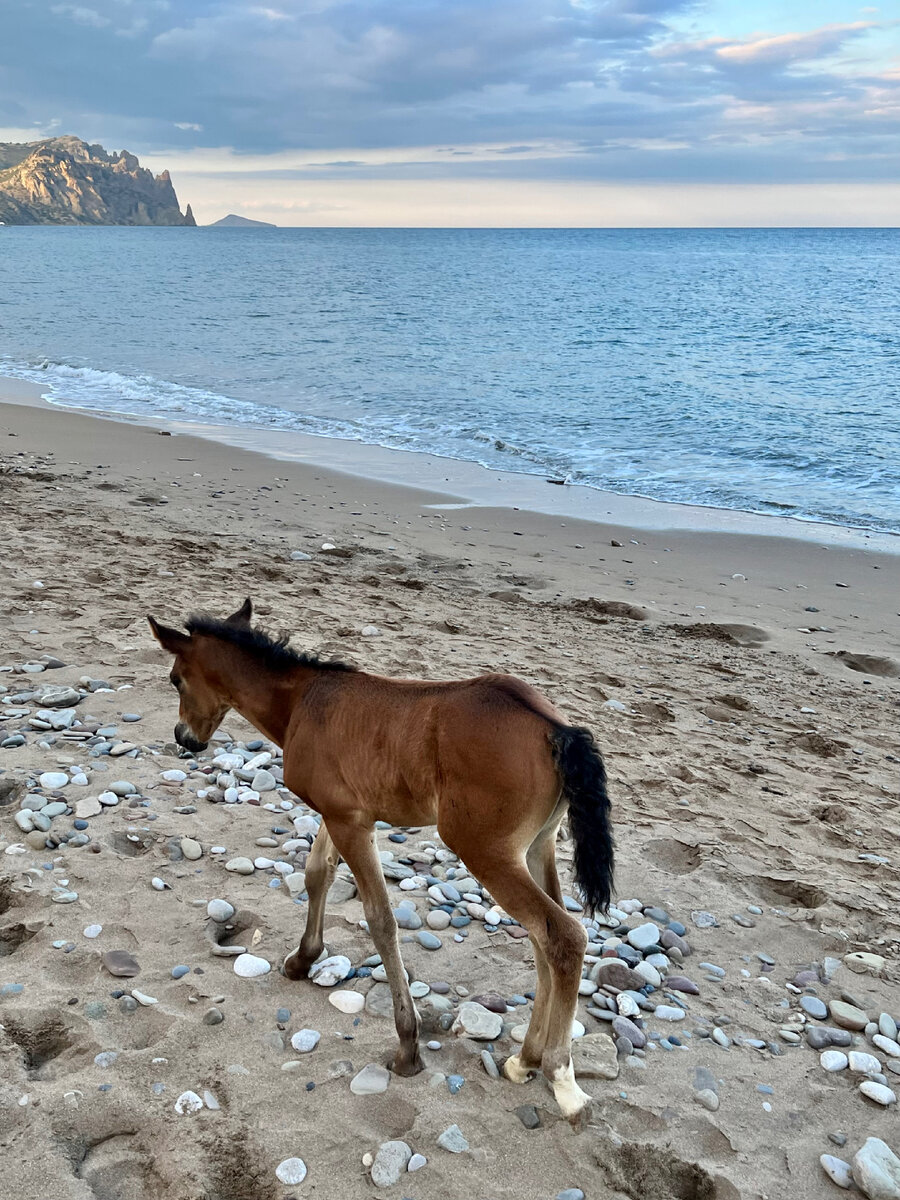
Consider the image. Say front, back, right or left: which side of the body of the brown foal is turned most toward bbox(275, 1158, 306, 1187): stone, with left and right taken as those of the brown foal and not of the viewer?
left

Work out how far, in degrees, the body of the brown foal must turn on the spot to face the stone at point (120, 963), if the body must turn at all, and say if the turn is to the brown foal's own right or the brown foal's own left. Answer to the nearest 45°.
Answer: approximately 45° to the brown foal's own left

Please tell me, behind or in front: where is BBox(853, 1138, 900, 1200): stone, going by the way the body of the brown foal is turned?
behind

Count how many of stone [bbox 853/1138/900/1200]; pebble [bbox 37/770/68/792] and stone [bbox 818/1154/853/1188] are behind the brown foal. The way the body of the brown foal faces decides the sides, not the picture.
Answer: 2

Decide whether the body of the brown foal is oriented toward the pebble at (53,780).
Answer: yes

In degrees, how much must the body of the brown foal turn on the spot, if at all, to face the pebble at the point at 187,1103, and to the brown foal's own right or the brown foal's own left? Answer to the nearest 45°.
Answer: approximately 90° to the brown foal's own left

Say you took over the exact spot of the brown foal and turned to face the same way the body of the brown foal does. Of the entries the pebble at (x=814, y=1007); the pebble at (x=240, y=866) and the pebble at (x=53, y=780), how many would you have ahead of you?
2

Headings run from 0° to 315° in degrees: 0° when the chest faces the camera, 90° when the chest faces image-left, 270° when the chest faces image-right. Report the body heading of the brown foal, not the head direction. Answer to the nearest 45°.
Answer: approximately 135°

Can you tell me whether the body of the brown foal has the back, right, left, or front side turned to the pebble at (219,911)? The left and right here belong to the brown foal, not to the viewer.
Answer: front

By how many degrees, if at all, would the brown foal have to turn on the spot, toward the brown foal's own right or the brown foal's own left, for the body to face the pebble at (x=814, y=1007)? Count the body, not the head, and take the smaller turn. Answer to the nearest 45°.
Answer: approximately 135° to the brown foal's own right

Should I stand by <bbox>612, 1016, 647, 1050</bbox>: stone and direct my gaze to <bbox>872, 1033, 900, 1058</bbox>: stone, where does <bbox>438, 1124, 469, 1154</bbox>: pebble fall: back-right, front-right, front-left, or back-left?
back-right

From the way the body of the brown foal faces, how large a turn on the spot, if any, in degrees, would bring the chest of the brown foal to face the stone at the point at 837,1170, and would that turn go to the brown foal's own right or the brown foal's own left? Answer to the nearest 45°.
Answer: approximately 180°
